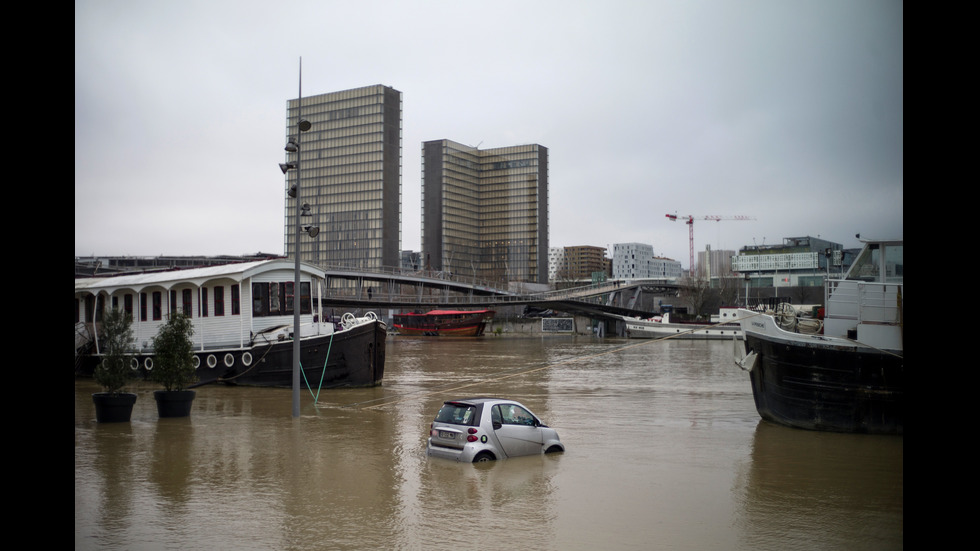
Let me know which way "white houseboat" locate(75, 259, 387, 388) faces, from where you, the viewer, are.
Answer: facing the viewer and to the right of the viewer

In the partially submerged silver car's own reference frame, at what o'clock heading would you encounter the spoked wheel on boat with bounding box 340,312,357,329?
The spoked wheel on boat is roughly at 10 o'clock from the partially submerged silver car.

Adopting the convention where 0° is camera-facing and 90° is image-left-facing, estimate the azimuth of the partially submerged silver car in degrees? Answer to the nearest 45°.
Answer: approximately 225°

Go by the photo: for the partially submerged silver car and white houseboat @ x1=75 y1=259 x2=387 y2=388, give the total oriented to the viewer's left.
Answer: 0

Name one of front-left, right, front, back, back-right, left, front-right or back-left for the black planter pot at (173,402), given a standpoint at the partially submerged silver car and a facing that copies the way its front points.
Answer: left

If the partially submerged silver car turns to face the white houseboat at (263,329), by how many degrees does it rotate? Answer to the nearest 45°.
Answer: approximately 90° to its left

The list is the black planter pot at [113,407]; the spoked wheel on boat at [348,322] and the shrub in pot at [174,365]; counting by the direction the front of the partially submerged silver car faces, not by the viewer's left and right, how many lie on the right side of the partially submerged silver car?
0

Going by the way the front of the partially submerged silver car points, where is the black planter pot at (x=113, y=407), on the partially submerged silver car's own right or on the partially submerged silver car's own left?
on the partially submerged silver car's own left

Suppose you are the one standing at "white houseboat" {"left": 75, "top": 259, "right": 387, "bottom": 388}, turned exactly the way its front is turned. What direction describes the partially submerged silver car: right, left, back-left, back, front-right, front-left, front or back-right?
front-right

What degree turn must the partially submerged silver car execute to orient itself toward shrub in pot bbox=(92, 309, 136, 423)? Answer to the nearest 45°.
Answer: approximately 90° to its left

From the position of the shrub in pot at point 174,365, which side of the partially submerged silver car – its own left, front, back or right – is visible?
left

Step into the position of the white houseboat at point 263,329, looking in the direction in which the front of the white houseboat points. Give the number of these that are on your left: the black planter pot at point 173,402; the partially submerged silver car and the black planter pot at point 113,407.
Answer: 0

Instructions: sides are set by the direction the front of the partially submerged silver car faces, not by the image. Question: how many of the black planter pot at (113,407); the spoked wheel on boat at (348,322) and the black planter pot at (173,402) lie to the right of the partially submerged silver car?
0

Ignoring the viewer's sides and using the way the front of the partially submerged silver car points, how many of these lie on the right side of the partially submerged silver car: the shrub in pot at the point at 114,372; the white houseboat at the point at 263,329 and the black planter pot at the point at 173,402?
0
